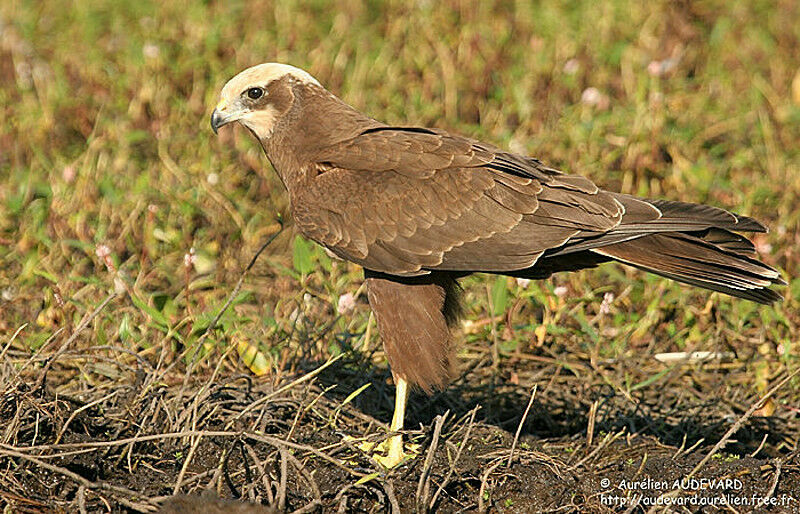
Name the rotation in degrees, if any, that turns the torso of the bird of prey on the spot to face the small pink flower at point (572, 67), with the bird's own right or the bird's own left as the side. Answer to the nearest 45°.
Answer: approximately 90° to the bird's own right

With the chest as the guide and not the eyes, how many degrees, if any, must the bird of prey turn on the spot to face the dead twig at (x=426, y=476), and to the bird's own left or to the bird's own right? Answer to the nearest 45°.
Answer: approximately 90° to the bird's own left

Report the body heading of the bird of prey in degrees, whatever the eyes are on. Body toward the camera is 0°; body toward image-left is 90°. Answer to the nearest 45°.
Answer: approximately 90°
